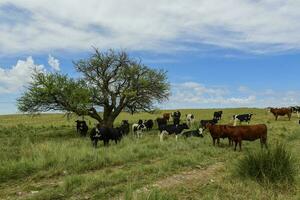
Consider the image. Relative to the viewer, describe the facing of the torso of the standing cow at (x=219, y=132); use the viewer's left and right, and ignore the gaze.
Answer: facing to the left of the viewer

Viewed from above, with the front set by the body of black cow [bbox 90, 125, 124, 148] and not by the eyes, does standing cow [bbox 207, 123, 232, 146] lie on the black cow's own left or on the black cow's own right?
on the black cow's own left

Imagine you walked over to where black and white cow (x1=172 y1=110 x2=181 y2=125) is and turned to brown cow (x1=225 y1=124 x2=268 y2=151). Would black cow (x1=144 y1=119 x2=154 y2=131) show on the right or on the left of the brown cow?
right

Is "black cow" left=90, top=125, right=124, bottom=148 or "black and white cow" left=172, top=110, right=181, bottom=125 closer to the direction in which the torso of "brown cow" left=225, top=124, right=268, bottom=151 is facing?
the black cow

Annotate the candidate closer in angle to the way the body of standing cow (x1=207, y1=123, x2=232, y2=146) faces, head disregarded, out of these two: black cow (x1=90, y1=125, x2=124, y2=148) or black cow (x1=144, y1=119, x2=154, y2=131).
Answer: the black cow (x1=90, y1=125, x2=124, y2=148)

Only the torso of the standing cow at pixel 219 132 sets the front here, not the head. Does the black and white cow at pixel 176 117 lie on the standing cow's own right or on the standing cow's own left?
on the standing cow's own right

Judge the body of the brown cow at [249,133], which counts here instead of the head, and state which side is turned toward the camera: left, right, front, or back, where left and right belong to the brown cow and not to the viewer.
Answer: left
